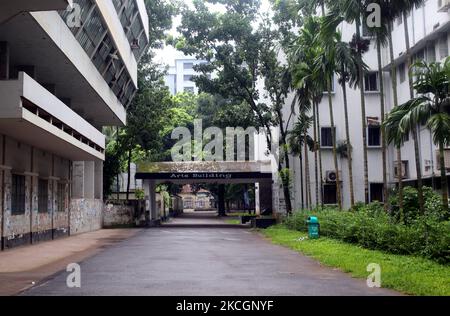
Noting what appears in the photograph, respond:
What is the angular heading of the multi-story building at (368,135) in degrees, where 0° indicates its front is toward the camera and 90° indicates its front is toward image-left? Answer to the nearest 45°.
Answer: approximately 45°

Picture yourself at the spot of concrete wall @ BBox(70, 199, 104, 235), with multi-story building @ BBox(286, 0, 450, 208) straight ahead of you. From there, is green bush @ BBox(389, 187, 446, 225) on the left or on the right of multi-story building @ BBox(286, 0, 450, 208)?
right

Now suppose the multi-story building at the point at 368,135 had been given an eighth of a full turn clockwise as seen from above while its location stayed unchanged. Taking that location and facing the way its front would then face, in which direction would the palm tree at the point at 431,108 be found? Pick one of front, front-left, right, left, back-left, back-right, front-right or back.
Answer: left

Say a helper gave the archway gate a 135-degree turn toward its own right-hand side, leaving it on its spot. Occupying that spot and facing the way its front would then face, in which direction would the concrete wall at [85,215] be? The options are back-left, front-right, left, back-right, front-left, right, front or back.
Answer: left

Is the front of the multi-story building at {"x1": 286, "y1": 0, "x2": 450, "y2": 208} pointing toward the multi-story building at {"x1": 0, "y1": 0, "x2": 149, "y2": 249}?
yes

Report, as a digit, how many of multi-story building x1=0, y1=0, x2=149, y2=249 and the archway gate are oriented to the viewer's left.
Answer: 0

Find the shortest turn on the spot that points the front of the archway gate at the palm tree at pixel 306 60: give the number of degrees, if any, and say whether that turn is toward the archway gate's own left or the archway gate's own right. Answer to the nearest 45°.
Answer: approximately 45° to the archway gate's own left

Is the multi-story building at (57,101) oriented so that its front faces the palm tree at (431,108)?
yes

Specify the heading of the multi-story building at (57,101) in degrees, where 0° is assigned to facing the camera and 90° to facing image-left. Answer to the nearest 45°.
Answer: approximately 315°

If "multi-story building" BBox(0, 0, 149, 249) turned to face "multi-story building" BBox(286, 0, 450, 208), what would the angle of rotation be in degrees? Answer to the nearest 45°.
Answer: approximately 45° to its left

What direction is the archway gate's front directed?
toward the camera

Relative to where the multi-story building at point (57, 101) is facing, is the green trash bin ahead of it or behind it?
ahead

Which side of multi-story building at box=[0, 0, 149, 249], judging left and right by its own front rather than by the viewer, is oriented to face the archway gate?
left
